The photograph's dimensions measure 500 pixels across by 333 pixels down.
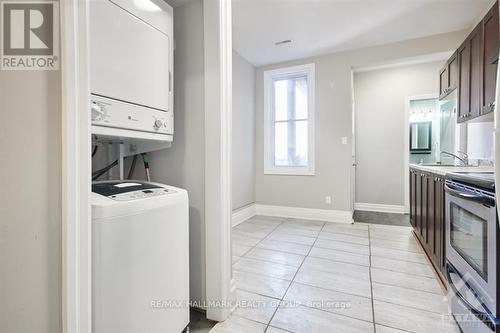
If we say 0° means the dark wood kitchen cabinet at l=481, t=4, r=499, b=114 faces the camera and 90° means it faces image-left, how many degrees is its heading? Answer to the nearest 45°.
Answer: approximately 90°

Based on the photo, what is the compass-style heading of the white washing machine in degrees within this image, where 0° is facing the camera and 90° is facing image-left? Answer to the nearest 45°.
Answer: approximately 315°

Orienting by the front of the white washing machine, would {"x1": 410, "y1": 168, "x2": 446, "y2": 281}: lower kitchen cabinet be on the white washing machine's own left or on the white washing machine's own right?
on the white washing machine's own left

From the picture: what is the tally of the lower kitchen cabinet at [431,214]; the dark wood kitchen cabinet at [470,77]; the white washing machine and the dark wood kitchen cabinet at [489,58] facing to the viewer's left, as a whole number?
3

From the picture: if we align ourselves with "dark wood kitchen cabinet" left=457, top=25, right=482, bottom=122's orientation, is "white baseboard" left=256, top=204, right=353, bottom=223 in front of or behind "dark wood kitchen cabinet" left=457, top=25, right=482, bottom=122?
in front

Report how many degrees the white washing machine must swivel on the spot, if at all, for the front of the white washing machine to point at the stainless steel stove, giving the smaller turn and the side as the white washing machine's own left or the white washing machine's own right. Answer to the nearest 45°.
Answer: approximately 45° to the white washing machine's own left

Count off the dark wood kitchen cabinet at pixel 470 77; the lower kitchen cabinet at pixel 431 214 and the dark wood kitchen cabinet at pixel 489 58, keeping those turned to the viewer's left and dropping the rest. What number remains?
3

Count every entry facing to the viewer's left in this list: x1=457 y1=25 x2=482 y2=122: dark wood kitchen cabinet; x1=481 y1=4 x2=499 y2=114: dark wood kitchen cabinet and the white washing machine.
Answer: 2

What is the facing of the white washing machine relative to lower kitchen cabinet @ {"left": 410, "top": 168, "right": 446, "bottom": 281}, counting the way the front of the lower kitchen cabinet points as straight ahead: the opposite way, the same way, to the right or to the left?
the opposite way

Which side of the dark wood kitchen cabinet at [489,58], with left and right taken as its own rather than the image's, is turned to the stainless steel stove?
left

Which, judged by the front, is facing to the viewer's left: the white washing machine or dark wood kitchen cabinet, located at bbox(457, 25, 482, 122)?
the dark wood kitchen cabinet

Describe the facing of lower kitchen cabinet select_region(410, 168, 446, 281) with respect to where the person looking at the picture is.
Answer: facing to the left of the viewer

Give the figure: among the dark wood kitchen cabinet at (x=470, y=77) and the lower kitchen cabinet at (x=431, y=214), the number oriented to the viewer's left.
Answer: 2

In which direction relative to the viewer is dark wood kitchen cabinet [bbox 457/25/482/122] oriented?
to the viewer's left
